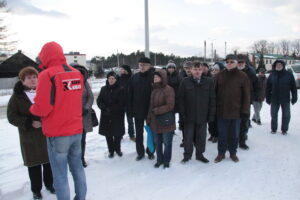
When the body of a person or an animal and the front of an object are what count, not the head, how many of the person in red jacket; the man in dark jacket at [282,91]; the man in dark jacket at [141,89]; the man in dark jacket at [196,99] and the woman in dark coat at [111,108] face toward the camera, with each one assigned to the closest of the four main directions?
4

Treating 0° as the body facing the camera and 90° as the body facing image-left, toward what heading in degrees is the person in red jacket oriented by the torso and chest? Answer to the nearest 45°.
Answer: approximately 135°

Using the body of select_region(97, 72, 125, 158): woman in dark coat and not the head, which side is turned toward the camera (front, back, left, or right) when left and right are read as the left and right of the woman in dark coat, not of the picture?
front

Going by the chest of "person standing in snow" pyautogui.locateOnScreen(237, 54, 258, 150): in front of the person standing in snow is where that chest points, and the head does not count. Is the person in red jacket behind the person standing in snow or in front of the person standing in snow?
in front

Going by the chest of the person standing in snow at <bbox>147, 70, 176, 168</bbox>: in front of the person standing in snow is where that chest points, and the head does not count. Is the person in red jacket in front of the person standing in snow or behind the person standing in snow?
in front

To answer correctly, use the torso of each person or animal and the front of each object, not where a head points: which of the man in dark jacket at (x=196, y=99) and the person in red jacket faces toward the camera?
the man in dark jacket

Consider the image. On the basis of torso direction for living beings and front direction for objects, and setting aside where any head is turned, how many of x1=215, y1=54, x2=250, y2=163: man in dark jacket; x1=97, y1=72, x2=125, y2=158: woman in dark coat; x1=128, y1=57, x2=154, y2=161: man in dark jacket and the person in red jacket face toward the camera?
3

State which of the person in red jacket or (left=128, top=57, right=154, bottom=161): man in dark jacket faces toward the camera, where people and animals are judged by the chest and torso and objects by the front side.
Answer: the man in dark jacket

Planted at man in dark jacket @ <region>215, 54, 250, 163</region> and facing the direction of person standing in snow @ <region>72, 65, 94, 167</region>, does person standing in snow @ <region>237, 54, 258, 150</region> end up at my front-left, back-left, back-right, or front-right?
back-right
